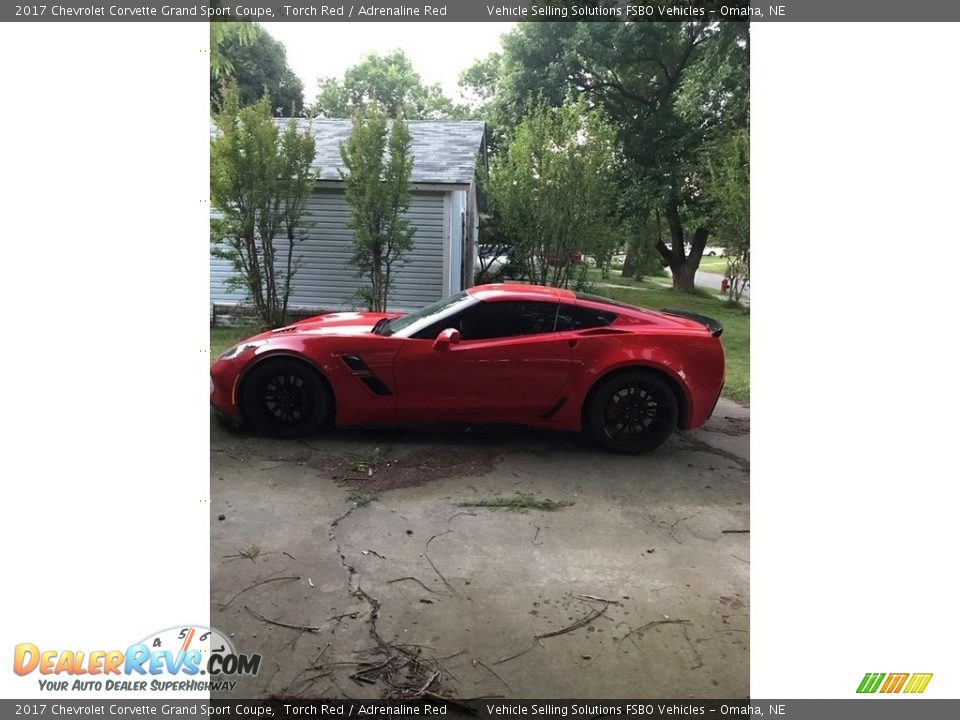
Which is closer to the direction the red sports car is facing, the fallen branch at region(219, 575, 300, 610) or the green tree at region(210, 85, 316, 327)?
the green tree

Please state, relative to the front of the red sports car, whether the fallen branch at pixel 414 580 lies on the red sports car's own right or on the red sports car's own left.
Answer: on the red sports car's own left

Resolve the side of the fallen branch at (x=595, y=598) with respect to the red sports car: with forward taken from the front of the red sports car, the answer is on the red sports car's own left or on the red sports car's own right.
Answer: on the red sports car's own left

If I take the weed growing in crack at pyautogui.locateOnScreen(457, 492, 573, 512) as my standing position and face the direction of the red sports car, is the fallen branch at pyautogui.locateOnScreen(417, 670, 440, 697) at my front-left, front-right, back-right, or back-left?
back-left

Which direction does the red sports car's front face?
to the viewer's left

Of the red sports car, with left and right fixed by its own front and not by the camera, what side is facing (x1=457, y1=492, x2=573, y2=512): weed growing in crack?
left
